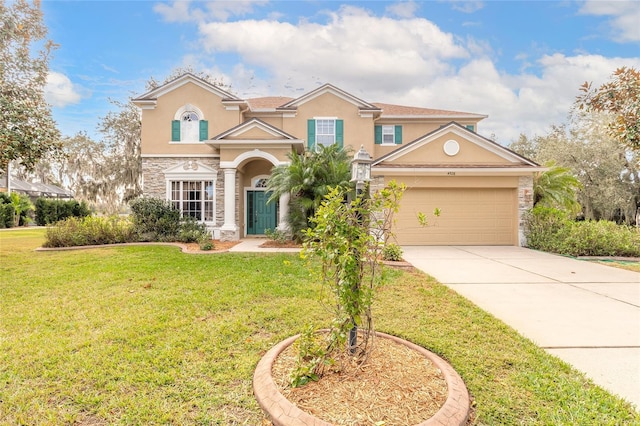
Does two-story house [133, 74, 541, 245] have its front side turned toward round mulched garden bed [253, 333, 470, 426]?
yes

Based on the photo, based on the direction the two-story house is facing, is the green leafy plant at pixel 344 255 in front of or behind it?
in front

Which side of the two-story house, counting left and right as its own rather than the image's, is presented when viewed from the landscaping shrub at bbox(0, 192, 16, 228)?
right

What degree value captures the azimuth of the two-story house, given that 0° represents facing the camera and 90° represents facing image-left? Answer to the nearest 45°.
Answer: approximately 0°

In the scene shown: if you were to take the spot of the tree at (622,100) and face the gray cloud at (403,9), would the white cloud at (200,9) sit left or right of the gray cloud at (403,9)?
left

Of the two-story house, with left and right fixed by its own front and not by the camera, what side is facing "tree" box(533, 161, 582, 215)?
left

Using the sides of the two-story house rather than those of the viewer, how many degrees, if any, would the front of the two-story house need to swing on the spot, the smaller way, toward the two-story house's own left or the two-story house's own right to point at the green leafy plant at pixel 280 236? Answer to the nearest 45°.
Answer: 0° — it already faces it

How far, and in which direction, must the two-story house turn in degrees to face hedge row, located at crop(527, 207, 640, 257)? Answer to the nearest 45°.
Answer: approximately 45° to its left
